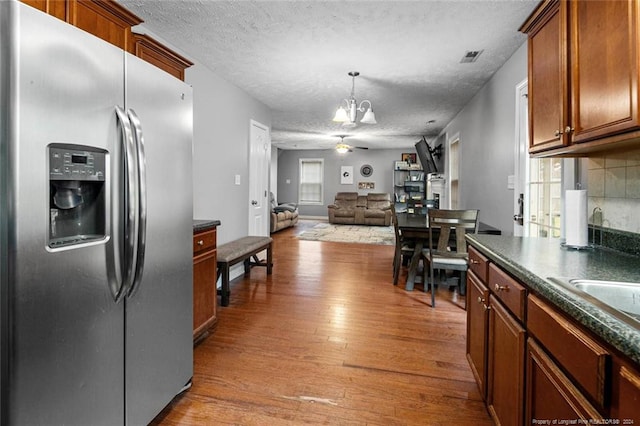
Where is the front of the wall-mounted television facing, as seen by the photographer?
facing the viewer and to the left of the viewer

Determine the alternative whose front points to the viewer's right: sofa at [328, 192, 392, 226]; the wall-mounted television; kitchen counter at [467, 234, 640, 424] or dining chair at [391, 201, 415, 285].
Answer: the dining chair

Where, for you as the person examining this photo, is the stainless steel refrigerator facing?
facing the viewer and to the right of the viewer

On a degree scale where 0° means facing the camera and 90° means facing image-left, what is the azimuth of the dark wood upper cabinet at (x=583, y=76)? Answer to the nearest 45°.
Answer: approximately 45°

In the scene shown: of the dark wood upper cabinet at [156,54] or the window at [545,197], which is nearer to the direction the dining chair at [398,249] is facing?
the window

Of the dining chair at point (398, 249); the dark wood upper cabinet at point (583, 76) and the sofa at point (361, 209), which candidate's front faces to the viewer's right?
the dining chair

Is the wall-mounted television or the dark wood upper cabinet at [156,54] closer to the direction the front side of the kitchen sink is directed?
the dark wood upper cabinet

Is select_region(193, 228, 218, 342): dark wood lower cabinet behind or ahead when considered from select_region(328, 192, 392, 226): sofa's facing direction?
ahead

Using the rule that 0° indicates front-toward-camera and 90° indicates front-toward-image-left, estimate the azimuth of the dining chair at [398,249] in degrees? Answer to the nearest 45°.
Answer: approximately 270°

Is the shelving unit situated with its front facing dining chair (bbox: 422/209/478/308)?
yes
